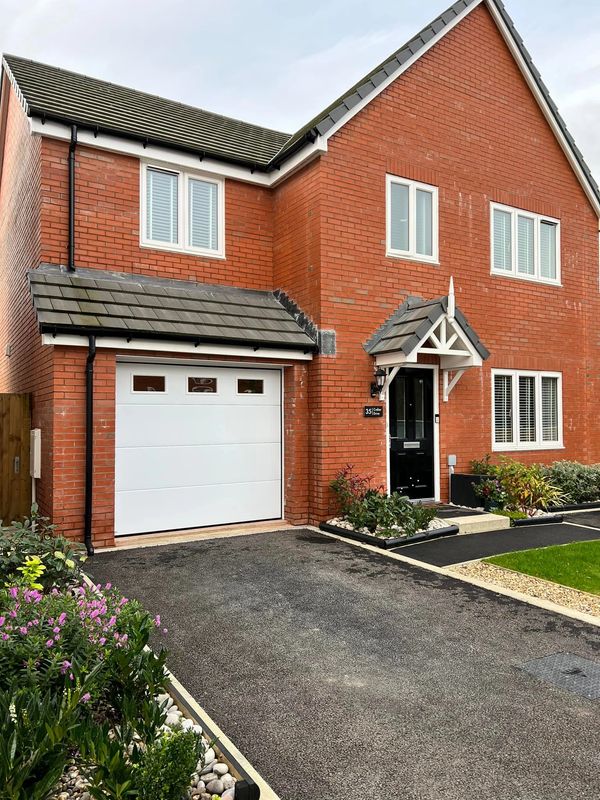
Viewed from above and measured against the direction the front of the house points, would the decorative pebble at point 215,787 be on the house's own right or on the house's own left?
on the house's own right

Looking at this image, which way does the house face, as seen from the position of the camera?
facing the viewer and to the right of the viewer

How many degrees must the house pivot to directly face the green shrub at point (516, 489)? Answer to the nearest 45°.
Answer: approximately 45° to its left

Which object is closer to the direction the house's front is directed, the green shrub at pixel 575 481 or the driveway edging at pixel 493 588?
the driveway edging
